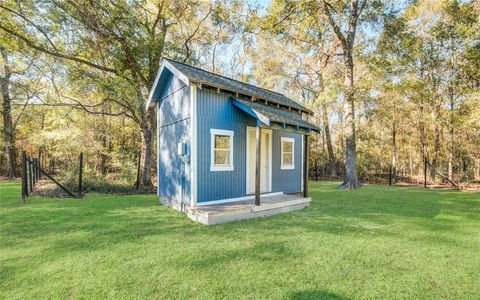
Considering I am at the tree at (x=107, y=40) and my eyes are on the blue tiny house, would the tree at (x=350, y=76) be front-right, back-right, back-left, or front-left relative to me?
front-left

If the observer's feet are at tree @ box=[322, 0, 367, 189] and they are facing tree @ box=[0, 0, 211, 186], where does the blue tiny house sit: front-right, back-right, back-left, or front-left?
front-left

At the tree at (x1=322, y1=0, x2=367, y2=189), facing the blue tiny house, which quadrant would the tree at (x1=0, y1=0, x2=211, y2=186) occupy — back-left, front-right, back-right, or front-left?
front-right

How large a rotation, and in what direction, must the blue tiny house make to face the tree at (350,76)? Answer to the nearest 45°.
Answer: approximately 90° to its left

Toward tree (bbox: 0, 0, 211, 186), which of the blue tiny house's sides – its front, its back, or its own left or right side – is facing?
back

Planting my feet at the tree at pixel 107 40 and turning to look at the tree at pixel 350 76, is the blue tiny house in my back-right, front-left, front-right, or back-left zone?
front-right

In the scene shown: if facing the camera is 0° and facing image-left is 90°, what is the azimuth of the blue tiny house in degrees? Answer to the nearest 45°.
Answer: approximately 315°
